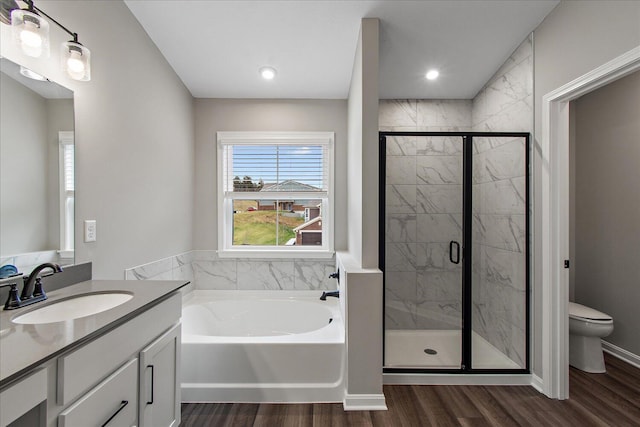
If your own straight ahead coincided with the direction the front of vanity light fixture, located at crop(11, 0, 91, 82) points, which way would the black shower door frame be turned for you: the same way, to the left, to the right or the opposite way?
to the right

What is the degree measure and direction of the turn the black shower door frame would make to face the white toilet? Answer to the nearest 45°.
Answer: approximately 135° to its left

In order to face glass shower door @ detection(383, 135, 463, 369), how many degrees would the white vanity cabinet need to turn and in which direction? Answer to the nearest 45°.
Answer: approximately 45° to its left

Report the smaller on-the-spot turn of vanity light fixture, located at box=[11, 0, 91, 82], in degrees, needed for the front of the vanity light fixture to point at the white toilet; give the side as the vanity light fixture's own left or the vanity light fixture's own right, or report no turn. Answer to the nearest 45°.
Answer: approximately 45° to the vanity light fixture's own left

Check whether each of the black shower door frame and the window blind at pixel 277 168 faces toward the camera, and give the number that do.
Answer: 2

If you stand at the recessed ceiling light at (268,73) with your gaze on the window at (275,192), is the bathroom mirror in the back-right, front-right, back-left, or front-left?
back-left

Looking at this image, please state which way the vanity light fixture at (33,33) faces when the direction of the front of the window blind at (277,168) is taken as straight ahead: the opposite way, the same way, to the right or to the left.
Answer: to the left

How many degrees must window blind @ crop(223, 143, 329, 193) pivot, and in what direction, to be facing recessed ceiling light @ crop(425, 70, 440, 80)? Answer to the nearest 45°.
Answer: approximately 45° to its left

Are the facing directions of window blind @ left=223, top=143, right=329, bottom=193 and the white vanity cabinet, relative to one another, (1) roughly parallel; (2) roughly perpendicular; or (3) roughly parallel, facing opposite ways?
roughly perpendicular

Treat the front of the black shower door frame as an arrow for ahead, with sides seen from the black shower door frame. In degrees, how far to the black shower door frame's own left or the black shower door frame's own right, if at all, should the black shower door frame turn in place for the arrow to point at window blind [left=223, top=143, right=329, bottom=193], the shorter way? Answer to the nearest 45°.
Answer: approximately 90° to the black shower door frame's own right
